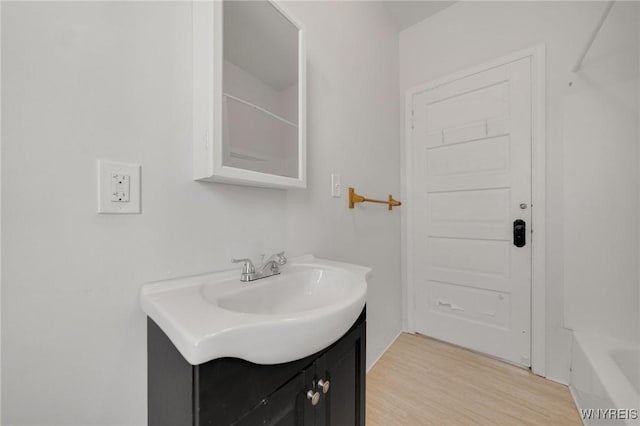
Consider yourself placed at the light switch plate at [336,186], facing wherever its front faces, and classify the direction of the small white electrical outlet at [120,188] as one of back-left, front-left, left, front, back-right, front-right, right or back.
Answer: right

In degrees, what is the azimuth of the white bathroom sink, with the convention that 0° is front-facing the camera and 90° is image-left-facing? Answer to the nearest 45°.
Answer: approximately 315°

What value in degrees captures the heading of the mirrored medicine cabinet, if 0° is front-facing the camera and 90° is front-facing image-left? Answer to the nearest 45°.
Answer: approximately 315°

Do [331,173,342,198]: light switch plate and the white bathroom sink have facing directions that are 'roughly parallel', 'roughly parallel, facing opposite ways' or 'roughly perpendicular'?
roughly parallel

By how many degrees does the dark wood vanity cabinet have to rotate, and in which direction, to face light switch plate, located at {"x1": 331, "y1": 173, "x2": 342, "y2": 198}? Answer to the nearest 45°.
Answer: approximately 90° to its left

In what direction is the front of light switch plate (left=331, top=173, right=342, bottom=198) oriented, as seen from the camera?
facing the viewer and to the right of the viewer

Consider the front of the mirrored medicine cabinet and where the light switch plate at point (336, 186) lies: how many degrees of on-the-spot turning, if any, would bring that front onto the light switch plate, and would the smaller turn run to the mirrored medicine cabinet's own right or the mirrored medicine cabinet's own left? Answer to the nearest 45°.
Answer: approximately 90° to the mirrored medicine cabinet's own left

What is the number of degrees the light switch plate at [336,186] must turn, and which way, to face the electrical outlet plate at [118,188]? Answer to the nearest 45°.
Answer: approximately 90° to its right

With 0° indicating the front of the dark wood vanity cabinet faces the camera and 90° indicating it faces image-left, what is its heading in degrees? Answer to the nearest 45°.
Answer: approximately 315°

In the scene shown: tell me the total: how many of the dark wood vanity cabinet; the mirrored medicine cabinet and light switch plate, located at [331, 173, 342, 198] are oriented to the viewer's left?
0

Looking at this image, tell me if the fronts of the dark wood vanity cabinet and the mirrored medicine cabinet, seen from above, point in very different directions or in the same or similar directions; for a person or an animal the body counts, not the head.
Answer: same or similar directions
